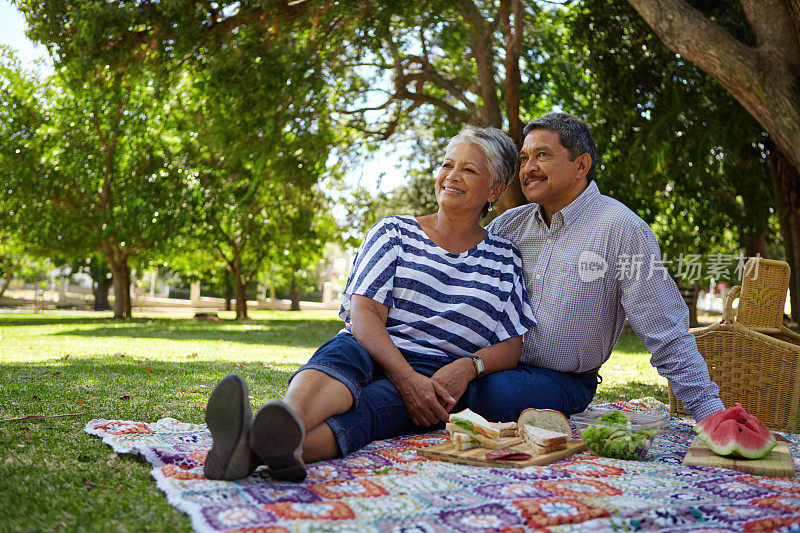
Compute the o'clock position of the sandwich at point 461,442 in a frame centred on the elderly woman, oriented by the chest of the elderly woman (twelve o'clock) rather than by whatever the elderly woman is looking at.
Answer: The sandwich is roughly at 10 o'clock from the elderly woman.

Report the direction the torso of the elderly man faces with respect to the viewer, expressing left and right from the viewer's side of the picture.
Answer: facing the viewer and to the left of the viewer

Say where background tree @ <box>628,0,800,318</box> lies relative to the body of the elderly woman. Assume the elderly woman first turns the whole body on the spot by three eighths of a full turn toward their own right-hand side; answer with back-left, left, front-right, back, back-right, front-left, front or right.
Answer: front-right

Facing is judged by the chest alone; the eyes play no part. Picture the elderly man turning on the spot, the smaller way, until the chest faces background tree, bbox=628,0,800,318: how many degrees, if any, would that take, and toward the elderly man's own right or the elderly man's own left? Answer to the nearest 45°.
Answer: approximately 135° to the elderly man's own right

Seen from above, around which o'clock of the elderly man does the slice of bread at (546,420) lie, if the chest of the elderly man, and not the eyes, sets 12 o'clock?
The slice of bread is roughly at 11 o'clock from the elderly man.

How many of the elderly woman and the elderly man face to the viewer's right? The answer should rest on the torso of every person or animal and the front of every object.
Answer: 0

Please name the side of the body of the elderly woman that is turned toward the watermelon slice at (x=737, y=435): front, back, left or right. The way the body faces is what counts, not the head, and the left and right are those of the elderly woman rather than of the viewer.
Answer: left

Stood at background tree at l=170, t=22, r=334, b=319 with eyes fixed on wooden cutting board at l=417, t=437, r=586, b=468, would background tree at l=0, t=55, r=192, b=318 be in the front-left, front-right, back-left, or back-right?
back-right
